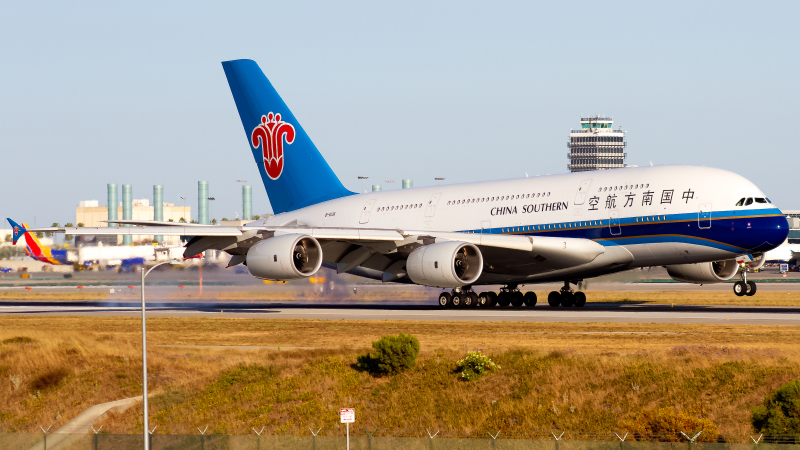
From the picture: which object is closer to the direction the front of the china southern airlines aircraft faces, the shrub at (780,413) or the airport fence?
the shrub

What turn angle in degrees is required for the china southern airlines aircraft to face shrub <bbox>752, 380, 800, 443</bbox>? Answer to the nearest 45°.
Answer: approximately 45° to its right

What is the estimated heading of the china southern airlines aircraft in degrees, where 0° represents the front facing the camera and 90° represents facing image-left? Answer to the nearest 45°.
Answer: approximately 315°

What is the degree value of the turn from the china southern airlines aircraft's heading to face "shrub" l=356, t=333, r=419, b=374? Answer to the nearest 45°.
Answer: approximately 90° to its right

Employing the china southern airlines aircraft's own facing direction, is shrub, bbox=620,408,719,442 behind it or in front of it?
in front

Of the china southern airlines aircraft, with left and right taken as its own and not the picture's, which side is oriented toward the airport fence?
right
